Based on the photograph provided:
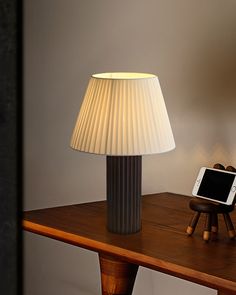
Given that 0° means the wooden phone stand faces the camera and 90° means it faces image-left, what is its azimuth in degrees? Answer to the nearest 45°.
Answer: approximately 45°
